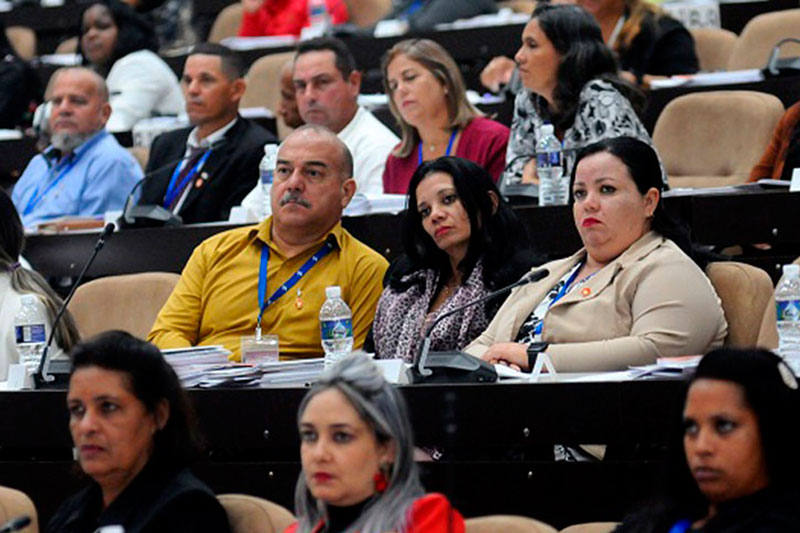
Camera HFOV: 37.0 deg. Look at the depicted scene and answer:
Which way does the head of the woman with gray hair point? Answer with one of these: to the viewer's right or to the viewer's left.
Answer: to the viewer's left

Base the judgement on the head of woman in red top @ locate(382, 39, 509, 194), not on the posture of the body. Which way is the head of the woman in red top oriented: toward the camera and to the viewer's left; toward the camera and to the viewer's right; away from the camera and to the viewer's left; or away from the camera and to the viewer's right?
toward the camera and to the viewer's left

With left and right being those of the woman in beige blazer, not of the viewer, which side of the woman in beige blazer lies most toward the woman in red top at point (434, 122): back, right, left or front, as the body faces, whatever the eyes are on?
right

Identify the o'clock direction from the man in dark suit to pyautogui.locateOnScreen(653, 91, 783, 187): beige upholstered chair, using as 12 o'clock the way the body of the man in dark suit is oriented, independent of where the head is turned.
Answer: The beige upholstered chair is roughly at 8 o'clock from the man in dark suit.

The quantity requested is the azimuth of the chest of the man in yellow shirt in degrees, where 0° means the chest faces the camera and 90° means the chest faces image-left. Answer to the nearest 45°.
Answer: approximately 45°

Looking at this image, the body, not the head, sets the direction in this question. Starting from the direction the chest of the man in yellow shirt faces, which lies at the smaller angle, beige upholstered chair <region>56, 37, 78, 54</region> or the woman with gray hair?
the woman with gray hair

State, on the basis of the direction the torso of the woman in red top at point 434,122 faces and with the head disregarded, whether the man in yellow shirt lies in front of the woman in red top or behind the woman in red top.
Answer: in front

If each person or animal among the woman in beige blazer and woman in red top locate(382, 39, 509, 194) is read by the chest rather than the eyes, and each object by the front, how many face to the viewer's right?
0

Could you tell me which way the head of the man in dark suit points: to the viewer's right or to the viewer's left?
to the viewer's left

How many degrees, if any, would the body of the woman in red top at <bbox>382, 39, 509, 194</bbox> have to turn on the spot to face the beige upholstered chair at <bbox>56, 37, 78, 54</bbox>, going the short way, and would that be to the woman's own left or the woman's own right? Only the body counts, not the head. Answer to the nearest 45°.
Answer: approximately 90° to the woman's own right

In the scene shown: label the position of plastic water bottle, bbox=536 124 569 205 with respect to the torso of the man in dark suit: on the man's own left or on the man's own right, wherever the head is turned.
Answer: on the man's own left

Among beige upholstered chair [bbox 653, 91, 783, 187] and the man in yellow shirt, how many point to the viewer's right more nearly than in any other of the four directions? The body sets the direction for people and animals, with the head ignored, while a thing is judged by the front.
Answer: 0

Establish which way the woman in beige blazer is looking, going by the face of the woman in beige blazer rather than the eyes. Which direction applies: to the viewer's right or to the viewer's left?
to the viewer's left
